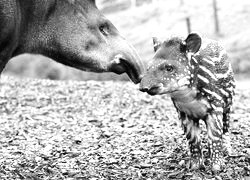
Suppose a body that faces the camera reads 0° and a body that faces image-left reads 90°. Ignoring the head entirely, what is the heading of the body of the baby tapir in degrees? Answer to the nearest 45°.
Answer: approximately 45°

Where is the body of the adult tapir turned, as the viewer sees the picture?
to the viewer's right
